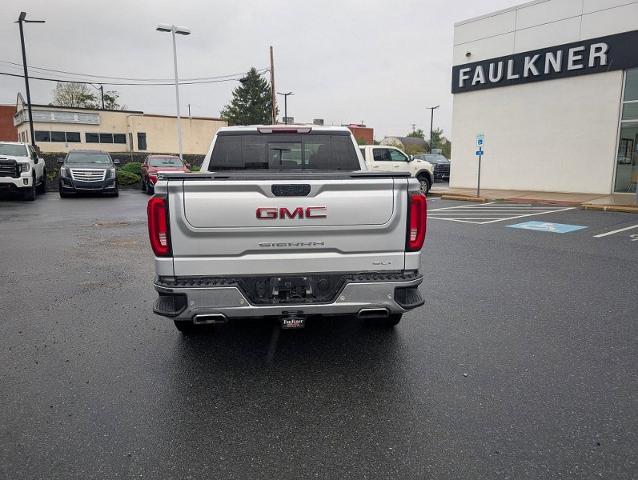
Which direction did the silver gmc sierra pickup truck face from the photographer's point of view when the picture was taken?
facing away from the viewer

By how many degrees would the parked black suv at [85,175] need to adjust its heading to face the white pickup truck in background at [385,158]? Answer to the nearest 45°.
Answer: approximately 45° to its left

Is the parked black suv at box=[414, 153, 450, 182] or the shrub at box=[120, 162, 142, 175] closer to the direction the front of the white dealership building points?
the shrub

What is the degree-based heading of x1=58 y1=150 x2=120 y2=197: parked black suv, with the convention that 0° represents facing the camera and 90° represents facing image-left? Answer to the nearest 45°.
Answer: approximately 0°

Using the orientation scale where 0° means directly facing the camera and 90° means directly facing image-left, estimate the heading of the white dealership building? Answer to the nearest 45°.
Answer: approximately 45°

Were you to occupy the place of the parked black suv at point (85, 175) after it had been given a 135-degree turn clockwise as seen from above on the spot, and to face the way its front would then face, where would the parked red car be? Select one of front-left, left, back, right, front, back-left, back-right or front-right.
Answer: right

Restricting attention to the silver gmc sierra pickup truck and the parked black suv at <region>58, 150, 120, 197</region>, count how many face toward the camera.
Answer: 1

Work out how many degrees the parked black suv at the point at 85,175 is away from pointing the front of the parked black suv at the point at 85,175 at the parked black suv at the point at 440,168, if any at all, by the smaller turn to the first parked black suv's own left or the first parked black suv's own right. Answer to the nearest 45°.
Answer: approximately 90° to the first parked black suv's own left

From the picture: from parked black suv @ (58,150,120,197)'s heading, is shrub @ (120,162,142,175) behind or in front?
behind
